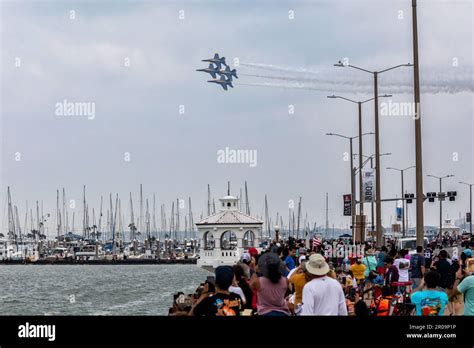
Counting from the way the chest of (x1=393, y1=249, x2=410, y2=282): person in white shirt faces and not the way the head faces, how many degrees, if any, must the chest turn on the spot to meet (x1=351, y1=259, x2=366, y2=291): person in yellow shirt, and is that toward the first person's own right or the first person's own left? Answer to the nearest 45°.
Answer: approximately 45° to the first person's own left

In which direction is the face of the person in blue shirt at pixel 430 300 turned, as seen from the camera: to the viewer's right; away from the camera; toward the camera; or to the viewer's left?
away from the camera

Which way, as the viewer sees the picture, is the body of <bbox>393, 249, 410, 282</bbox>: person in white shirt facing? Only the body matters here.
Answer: away from the camera

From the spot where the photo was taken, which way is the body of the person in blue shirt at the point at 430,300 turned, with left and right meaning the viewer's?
facing away from the viewer

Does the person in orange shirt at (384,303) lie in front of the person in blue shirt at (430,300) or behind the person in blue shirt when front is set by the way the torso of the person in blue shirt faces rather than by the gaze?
in front

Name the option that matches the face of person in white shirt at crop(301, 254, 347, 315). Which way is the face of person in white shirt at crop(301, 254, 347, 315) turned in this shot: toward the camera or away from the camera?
away from the camera

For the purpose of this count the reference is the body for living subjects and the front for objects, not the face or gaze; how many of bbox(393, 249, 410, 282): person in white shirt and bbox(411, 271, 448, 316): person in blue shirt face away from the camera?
2

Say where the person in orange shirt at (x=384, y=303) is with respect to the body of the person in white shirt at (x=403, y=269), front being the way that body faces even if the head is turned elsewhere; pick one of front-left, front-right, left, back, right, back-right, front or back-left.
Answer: back
